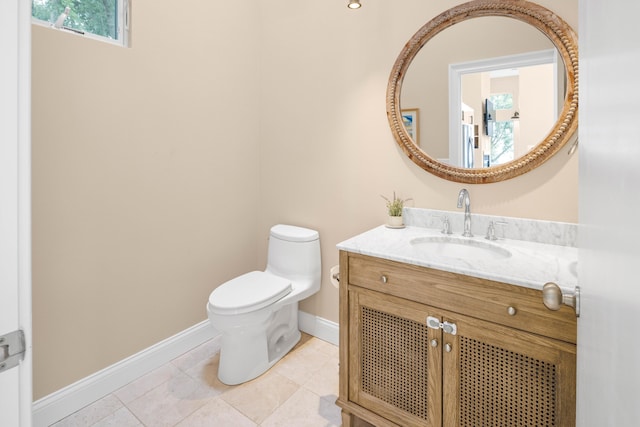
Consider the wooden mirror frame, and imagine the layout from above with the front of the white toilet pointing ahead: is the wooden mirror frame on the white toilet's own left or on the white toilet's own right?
on the white toilet's own left

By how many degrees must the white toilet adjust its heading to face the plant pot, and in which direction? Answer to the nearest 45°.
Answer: approximately 135° to its left

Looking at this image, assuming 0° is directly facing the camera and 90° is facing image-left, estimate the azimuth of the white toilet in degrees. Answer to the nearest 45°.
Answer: approximately 45°

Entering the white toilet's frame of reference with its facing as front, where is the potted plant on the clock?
The potted plant is roughly at 8 o'clock from the white toilet.

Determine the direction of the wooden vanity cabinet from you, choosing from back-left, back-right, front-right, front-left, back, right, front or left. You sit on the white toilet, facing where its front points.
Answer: left
